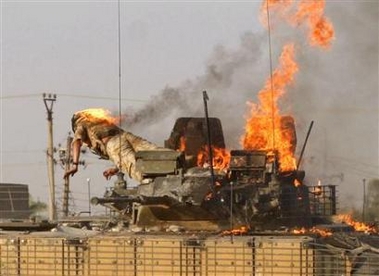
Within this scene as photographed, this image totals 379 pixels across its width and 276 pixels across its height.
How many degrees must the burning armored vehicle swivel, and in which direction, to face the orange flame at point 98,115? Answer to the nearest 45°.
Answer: approximately 45° to its right

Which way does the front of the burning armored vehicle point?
to the viewer's left
